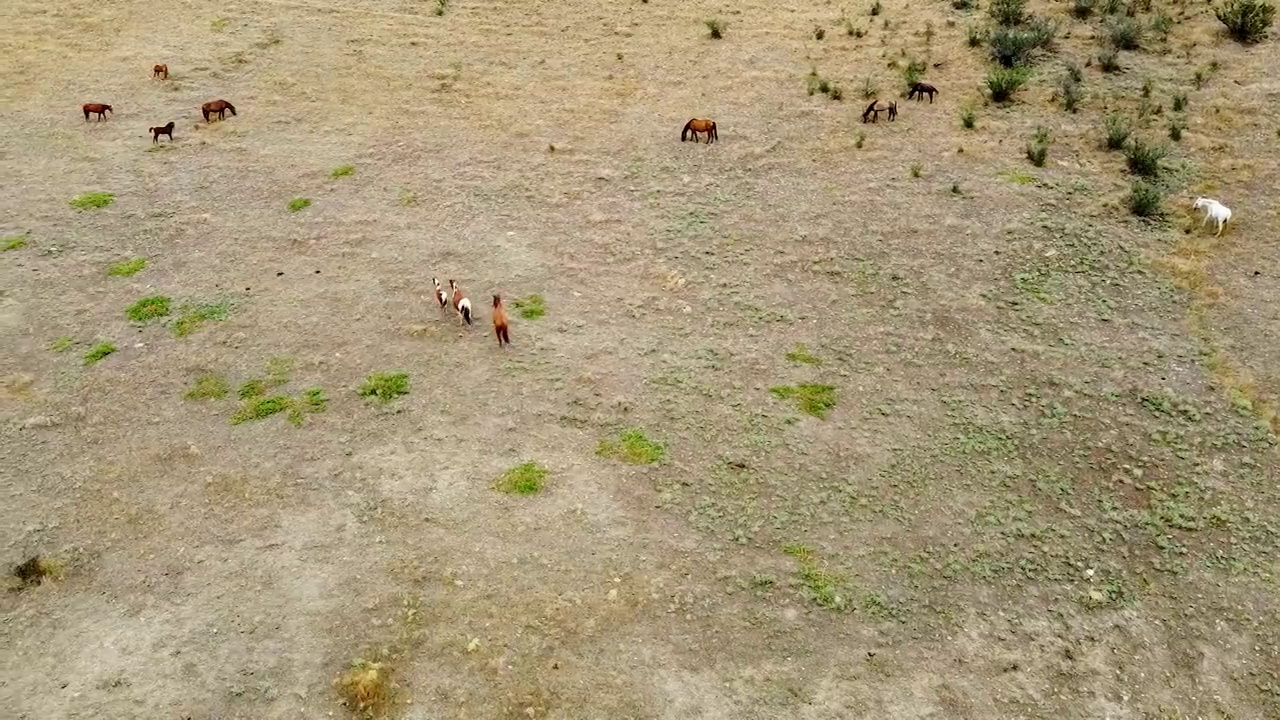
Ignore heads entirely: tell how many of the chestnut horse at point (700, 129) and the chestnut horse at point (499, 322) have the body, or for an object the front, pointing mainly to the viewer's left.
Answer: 1

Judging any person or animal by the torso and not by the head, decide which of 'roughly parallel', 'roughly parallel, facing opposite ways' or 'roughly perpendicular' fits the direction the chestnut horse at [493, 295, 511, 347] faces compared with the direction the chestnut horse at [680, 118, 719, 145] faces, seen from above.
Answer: roughly perpendicular

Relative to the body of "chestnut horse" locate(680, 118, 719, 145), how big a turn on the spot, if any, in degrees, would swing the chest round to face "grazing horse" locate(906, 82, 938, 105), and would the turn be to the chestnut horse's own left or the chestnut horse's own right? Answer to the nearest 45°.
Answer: approximately 180°

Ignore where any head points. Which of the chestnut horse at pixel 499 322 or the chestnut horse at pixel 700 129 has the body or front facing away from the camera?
the chestnut horse at pixel 499 322

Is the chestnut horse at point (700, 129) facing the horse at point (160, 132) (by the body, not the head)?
yes

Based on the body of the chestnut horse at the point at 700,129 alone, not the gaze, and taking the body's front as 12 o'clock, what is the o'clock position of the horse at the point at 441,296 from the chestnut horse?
The horse is roughly at 10 o'clock from the chestnut horse.

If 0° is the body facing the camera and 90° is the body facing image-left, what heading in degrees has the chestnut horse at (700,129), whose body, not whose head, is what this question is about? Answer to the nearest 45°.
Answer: approximately 90°

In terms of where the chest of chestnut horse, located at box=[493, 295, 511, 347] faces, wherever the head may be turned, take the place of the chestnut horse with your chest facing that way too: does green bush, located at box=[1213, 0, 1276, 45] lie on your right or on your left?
on your right

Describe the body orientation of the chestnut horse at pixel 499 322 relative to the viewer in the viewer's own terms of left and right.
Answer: facing away from the viewer

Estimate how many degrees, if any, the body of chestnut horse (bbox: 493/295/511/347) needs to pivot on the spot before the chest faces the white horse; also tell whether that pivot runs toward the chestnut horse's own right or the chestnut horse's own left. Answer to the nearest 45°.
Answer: approximately 90° to the chestnut horse's own right
